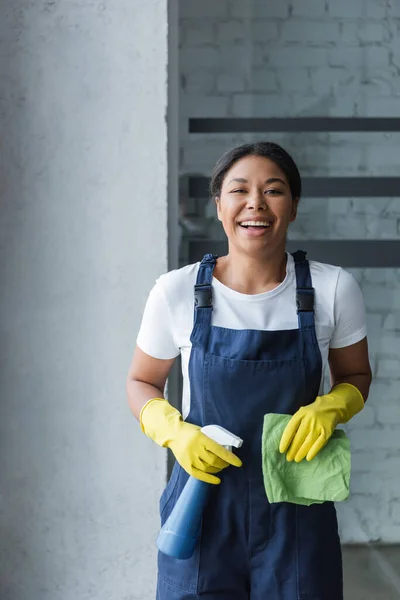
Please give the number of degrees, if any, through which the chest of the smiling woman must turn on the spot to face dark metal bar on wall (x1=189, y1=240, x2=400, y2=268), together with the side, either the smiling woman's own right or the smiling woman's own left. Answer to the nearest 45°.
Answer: approximately 180°

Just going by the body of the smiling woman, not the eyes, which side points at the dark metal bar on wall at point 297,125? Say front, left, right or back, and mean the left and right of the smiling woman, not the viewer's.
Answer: back

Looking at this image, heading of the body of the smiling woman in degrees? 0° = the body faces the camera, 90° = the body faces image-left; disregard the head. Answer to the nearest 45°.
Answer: approximately 0°

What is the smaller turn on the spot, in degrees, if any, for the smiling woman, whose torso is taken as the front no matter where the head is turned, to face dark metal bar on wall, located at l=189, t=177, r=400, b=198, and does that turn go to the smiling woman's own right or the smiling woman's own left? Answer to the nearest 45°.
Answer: approximately 180°

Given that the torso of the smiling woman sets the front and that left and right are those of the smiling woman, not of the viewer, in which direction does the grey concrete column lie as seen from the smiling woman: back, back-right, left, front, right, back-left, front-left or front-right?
back-right
